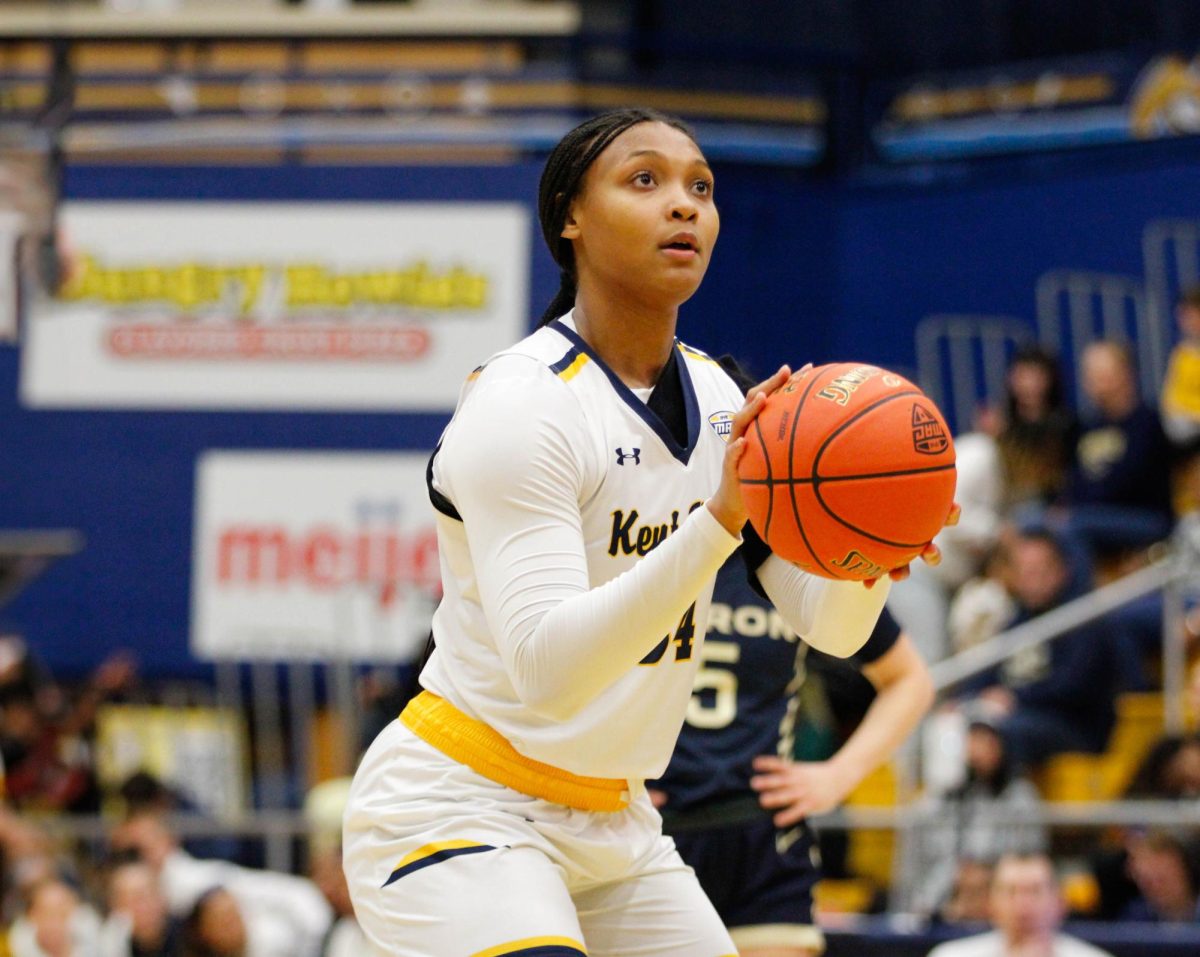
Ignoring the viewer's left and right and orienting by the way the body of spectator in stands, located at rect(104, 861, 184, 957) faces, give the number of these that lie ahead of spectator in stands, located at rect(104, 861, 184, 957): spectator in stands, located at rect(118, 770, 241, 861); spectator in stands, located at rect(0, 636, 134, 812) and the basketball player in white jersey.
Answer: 1

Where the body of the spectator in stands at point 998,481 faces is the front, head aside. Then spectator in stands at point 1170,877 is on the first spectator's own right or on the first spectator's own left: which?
on the first spectator's own left

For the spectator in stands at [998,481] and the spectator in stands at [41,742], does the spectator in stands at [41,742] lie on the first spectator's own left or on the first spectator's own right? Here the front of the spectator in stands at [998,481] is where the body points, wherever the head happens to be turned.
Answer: on the first spectator's own right

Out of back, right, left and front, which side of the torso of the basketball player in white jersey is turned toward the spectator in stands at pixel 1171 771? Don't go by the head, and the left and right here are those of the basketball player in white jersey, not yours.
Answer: left

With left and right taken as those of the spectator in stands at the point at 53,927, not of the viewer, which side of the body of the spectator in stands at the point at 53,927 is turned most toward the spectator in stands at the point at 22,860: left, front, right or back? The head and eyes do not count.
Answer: back

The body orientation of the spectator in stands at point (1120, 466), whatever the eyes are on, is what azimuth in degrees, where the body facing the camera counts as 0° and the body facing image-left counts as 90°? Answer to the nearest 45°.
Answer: approximately 45°

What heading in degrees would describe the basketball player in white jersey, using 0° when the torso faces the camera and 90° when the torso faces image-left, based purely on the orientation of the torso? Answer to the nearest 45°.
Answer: approximately 315°
